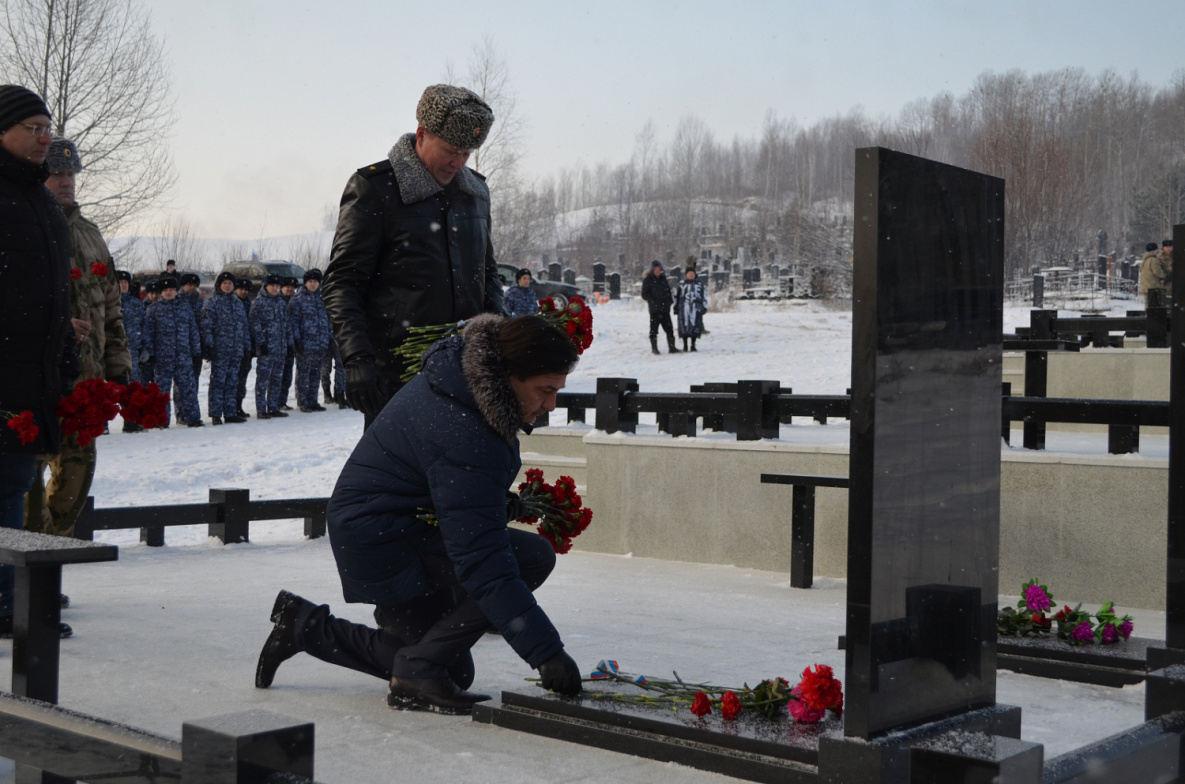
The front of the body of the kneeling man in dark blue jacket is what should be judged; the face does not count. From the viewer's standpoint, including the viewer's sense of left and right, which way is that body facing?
facing to the right of the viewer

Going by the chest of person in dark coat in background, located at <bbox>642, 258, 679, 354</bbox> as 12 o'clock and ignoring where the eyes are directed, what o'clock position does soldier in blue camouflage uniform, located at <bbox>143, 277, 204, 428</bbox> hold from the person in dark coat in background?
The soldier in blue camouflage uniform is roughly at 1 o'clock from the person in dark coat in background.

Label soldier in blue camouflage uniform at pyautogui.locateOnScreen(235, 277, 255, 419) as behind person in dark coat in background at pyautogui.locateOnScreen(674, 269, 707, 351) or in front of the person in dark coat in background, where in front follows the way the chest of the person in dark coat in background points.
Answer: in front

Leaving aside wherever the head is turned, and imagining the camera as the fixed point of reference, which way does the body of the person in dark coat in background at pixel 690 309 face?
toward the camera

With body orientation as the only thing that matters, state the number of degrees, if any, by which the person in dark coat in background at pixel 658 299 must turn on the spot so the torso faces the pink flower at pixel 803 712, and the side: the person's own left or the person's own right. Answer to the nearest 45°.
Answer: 0° — they already face it

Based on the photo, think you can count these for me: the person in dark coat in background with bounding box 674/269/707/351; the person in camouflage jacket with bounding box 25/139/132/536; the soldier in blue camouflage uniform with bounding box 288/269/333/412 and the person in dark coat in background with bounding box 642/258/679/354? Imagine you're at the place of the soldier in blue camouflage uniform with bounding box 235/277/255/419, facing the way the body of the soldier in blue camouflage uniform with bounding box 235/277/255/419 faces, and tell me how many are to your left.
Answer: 3

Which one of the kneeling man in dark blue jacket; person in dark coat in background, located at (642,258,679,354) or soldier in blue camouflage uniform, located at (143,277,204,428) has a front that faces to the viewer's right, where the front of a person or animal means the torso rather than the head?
the kneeling man in dark blue jacket

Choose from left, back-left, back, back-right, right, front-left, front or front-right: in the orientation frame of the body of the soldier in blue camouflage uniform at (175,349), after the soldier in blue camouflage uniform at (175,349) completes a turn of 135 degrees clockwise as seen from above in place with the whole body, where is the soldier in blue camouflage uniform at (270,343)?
right

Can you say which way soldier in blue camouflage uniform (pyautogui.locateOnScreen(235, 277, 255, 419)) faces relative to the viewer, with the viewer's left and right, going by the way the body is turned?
facing the viewer and to the right of the viewer

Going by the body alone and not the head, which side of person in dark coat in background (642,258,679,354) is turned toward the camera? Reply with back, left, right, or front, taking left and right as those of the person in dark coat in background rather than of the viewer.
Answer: front

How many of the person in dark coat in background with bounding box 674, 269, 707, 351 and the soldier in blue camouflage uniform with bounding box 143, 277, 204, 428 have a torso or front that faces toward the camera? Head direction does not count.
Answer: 2

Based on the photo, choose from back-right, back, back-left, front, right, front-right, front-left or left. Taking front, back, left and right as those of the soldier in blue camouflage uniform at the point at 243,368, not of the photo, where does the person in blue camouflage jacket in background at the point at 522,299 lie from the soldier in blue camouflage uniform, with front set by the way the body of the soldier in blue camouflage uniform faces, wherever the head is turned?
left

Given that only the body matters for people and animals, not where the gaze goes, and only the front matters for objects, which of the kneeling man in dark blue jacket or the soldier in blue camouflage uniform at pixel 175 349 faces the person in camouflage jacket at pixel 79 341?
the soldier in blue camouflage uniform

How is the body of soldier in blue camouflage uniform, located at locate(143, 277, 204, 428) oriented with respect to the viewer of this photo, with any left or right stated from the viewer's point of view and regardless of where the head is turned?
facing the viewer

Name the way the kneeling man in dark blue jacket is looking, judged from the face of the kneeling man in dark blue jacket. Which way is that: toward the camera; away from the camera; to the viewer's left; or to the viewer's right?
to the viewer's right

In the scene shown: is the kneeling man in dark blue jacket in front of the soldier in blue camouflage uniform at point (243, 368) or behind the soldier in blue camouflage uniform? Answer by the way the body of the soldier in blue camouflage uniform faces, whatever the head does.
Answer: in front

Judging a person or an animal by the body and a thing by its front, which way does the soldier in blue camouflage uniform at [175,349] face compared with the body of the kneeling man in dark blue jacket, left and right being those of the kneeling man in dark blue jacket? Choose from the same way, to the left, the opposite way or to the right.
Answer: to the right

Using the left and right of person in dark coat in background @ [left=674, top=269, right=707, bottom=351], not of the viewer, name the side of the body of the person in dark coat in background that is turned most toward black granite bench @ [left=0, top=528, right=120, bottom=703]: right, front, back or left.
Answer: front

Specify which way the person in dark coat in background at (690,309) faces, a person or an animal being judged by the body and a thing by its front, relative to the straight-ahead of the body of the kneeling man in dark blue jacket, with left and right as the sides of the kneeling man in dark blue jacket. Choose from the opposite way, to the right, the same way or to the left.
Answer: to the right
